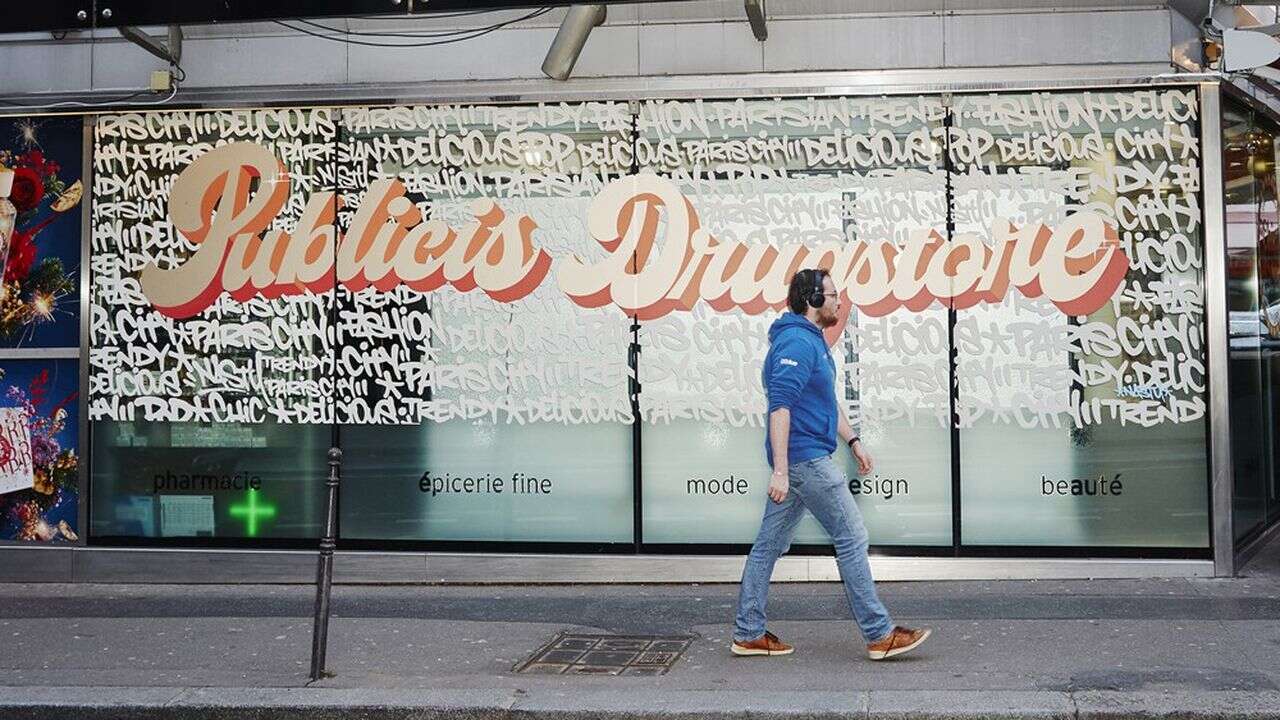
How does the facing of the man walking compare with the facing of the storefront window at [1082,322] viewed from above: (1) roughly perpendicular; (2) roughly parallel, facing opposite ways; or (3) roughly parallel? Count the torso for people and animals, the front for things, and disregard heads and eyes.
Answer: roughly perpendicular

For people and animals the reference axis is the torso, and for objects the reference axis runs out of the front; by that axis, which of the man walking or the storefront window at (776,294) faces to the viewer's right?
the man walking

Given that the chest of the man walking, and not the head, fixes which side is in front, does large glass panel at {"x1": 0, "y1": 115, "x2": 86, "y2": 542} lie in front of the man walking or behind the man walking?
behind

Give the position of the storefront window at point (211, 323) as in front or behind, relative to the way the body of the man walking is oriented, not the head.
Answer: behind

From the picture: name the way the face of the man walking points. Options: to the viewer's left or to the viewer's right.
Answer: to the viewer's right

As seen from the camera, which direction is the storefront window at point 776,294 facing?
toward the camera

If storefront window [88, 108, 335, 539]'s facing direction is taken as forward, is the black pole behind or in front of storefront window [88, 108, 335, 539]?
in front

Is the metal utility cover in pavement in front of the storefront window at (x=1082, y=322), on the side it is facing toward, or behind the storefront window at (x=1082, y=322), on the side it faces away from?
in front

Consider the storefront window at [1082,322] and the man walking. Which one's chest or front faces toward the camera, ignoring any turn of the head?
the storefront window

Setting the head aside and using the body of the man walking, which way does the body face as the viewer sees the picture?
to the viewer's right

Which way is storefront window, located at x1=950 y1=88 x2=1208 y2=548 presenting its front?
toward the camera

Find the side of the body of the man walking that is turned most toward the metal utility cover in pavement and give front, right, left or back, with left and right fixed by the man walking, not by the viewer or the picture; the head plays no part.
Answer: back

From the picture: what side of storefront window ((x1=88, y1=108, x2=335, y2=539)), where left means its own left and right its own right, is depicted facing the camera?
front

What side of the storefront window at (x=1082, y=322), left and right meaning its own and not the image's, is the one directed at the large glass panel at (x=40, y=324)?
right

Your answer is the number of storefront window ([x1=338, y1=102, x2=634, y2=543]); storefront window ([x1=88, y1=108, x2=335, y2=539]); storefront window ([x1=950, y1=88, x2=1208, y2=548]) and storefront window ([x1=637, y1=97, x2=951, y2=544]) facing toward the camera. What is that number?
4

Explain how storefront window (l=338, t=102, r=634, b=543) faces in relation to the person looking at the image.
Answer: facing the viewer
